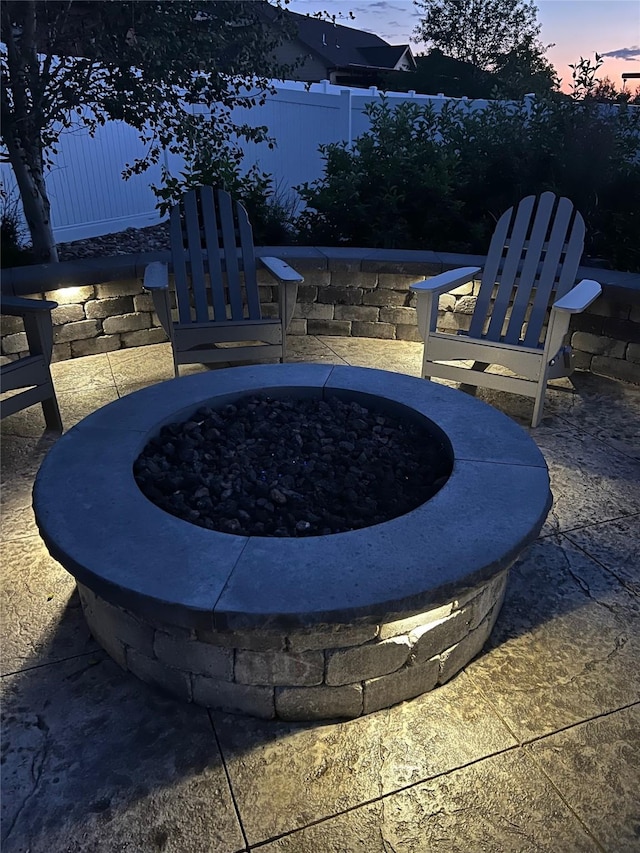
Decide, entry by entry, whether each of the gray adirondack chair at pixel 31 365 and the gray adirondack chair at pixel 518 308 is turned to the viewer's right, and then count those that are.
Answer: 1

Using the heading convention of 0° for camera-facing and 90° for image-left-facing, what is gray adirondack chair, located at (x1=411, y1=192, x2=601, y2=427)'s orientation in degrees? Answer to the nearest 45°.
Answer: approximately 45°

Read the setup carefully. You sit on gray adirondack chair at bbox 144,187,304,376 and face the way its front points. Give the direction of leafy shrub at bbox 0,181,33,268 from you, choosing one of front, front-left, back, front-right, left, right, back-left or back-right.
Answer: back-right

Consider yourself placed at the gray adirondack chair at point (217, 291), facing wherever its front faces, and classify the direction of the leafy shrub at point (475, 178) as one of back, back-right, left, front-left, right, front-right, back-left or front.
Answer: back-left

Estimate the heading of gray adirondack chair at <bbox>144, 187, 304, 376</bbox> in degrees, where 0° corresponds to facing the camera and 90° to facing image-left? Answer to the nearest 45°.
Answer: approximately 0°

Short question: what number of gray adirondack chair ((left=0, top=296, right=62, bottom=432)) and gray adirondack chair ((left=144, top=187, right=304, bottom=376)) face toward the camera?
1

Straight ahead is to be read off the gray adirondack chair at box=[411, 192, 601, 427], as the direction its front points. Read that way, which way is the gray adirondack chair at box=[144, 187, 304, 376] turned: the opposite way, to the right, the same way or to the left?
to the left

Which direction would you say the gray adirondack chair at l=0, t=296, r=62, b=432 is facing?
to the viewer's right

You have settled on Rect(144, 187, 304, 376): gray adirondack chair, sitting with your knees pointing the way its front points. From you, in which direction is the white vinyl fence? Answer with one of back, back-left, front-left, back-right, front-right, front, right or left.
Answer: back

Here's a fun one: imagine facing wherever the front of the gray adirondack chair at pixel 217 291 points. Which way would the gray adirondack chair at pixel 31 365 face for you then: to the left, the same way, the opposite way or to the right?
to the left

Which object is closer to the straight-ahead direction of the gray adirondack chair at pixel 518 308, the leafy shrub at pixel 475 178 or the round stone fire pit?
the round stone fire pit

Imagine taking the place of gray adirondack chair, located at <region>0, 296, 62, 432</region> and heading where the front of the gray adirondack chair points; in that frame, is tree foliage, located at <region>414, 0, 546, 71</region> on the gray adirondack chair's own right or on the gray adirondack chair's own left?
on the gray adirondack chair's own left
